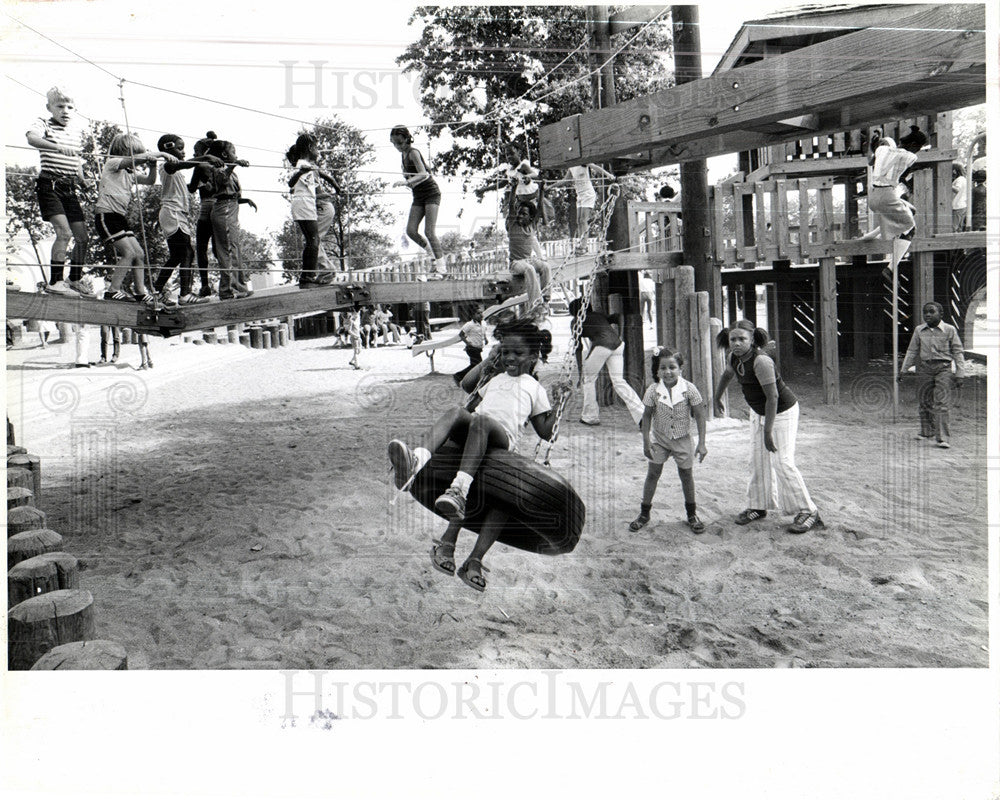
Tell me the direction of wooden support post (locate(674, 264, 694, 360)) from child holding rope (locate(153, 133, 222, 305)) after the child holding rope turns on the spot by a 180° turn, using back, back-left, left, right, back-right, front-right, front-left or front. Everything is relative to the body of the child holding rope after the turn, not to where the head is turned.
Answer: back

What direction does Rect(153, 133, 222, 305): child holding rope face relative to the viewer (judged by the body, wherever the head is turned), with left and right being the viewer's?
facing to the right of the viewer

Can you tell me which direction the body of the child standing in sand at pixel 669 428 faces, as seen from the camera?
toward the camera

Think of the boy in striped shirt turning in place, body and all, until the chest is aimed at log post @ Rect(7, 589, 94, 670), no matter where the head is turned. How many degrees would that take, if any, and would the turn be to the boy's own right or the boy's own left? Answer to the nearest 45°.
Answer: approximately 45° to the boy's own right

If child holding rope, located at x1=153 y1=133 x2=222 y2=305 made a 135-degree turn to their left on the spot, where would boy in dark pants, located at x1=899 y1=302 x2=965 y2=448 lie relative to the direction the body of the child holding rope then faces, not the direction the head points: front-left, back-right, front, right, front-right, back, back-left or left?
back-right

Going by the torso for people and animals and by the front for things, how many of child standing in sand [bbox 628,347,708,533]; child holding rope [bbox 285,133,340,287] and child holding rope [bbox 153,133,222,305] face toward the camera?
1

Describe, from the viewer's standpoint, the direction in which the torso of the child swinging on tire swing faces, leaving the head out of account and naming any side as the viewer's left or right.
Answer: facing the viewer and to the left of the viewer

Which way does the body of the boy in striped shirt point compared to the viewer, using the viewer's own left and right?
facing the viewer and to the right of the viewer

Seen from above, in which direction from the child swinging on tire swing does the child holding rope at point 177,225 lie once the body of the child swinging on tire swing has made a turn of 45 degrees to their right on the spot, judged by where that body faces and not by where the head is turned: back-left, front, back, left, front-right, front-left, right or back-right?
front-right

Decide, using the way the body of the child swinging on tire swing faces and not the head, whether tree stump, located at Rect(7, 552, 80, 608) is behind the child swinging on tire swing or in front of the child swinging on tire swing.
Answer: in front

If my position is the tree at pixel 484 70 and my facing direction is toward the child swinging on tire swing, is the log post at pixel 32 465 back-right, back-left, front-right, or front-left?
front-right
